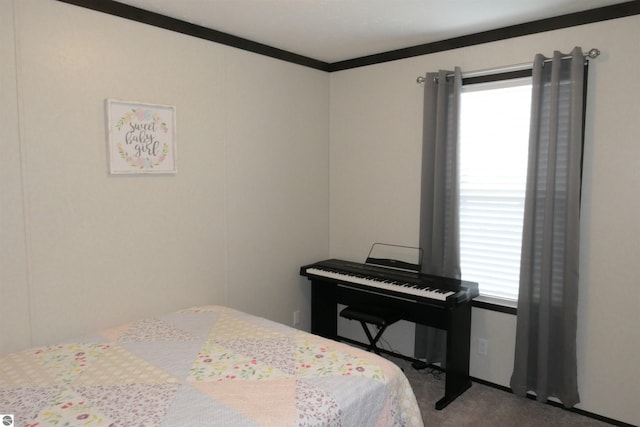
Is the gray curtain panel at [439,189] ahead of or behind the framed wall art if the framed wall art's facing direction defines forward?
ahead

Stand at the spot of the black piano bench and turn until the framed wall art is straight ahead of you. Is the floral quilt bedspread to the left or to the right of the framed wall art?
left

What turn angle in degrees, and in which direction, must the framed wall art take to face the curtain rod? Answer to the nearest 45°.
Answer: approximately 45° to its left

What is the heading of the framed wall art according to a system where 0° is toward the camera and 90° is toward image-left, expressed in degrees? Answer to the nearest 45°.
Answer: approximately 315°

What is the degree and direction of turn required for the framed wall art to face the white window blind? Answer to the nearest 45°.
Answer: approximately 45° to its left

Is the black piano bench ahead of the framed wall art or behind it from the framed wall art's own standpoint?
ahead
